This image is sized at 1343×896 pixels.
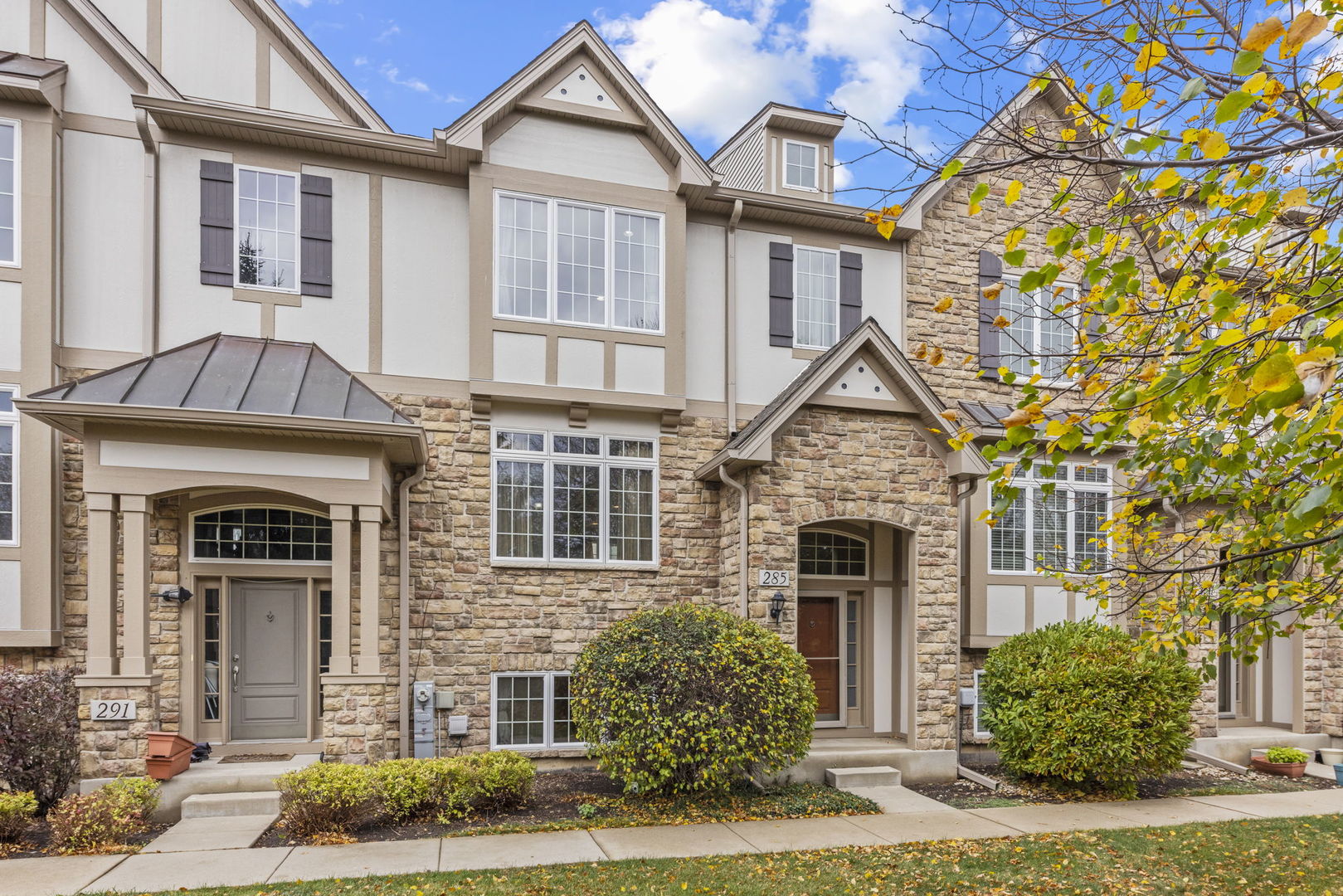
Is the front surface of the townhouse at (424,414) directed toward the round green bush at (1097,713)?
no

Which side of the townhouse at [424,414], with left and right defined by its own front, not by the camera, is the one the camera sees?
front

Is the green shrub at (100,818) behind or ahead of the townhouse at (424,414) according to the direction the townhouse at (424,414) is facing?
ahead

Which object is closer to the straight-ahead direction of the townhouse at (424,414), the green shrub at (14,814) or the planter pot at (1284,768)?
the green shrub

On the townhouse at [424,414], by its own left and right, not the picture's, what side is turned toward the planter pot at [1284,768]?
left

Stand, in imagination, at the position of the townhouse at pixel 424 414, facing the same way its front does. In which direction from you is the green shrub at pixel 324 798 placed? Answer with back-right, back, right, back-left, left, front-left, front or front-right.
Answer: front

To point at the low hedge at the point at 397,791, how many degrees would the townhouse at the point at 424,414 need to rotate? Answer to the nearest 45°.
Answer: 0° — it already faces it

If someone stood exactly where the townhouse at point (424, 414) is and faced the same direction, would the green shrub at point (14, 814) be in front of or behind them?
in front
